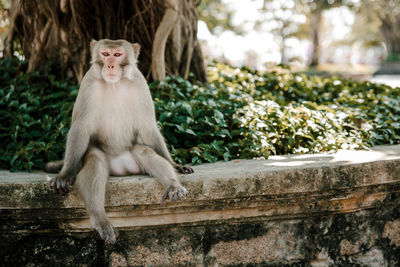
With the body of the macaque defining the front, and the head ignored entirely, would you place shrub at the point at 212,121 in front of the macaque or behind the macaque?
behind

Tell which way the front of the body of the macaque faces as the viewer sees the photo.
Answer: toward the camera
